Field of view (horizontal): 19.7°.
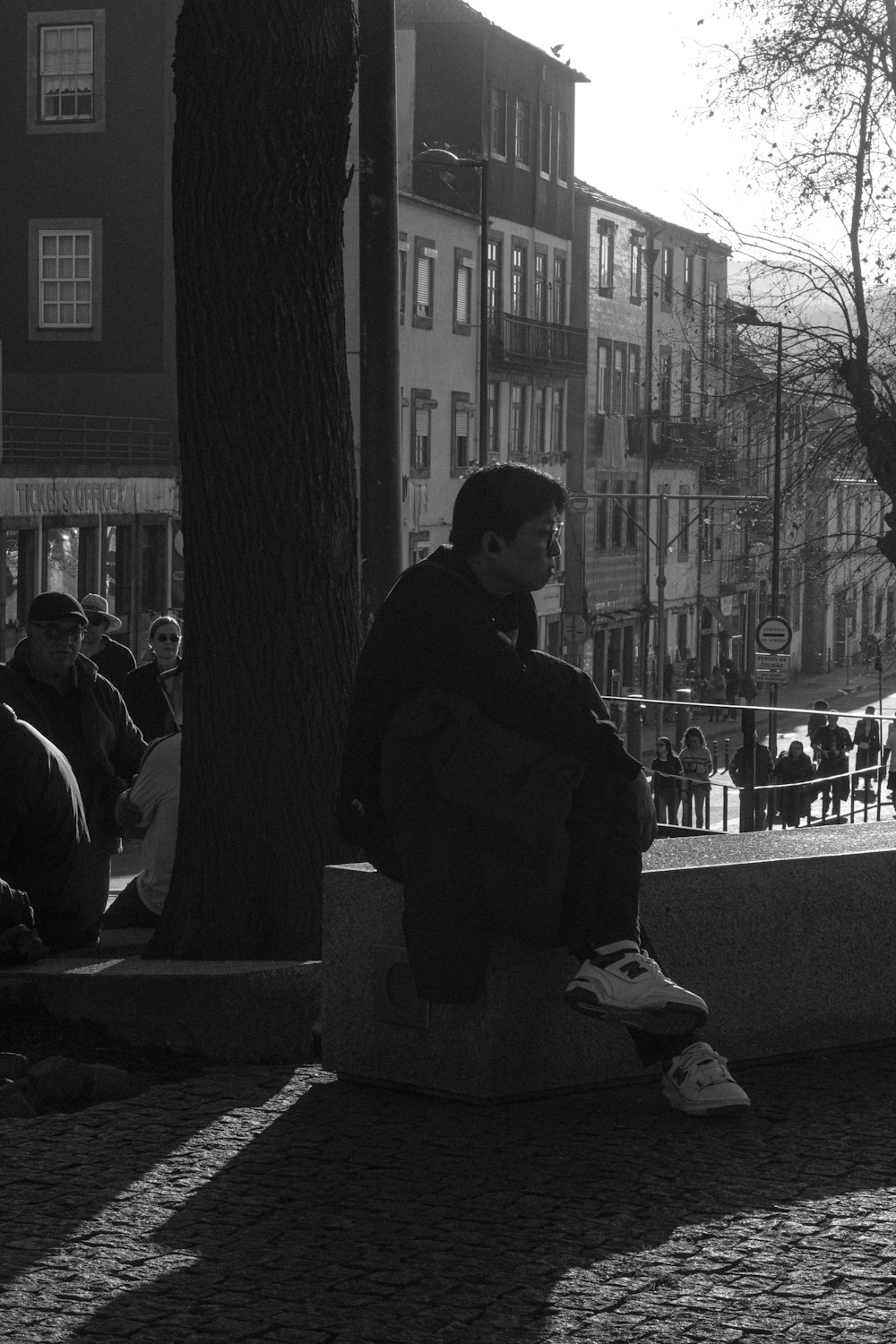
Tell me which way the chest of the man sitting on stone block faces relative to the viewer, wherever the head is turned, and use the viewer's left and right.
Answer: facing to the right of the viewer

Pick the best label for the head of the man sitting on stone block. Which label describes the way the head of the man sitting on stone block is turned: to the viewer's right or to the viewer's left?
to the viewer's right

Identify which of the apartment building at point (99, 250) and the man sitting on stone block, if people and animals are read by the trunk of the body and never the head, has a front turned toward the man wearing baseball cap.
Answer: the apartment building

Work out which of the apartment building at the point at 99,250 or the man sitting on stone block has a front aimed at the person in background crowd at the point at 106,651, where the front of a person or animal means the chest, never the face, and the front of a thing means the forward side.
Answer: the apartment building
